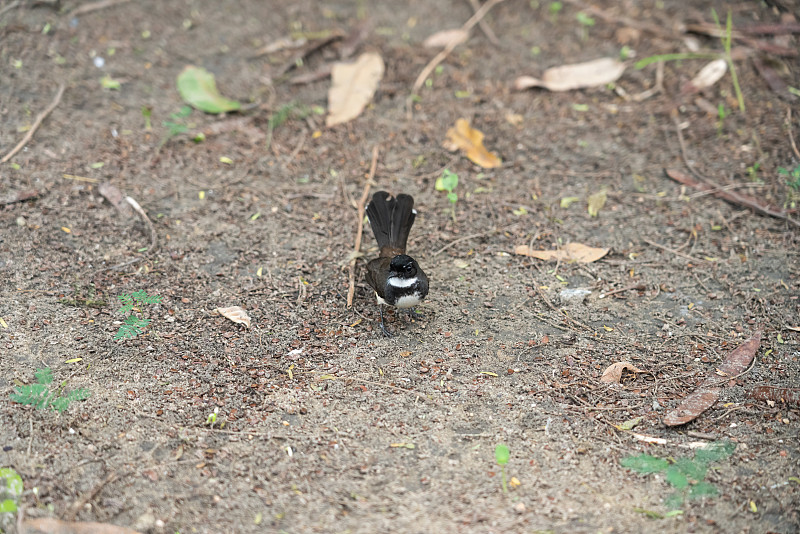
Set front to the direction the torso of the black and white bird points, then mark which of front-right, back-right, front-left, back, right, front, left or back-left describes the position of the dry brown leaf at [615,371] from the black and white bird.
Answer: front

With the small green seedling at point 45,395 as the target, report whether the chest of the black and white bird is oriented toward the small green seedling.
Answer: no

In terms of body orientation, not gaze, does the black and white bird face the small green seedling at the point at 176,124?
no

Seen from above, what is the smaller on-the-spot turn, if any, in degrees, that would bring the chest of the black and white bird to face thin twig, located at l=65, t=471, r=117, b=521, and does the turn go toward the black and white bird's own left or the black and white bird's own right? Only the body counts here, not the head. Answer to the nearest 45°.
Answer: approximately 90° to the black and white bird's own right

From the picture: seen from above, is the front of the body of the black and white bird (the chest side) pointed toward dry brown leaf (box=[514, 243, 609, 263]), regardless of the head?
no

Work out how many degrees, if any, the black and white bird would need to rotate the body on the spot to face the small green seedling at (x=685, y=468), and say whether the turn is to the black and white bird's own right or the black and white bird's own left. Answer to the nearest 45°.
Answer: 0° — it already faces it

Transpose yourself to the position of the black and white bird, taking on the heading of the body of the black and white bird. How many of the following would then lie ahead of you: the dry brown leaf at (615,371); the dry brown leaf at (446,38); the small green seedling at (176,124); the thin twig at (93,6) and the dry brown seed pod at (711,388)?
2

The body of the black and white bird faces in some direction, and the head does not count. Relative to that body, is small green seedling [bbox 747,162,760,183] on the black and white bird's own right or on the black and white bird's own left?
on the black and white bird's own left

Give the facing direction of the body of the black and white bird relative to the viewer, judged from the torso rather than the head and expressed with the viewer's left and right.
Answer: facing the viewer and to the right of the viewer

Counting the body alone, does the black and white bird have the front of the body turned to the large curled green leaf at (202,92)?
no

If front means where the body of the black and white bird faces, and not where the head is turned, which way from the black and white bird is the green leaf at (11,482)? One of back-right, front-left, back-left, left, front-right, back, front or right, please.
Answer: right

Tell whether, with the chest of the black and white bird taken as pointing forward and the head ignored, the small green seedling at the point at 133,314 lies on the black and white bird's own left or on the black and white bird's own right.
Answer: on the black and white bird's own right
